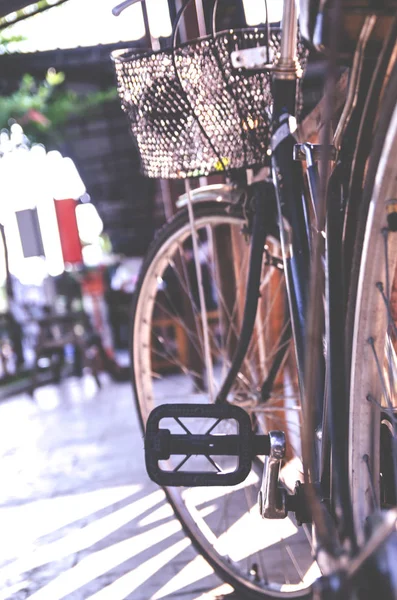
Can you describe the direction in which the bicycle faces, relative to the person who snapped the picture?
facing away from the viewer and to the left of the viewer
